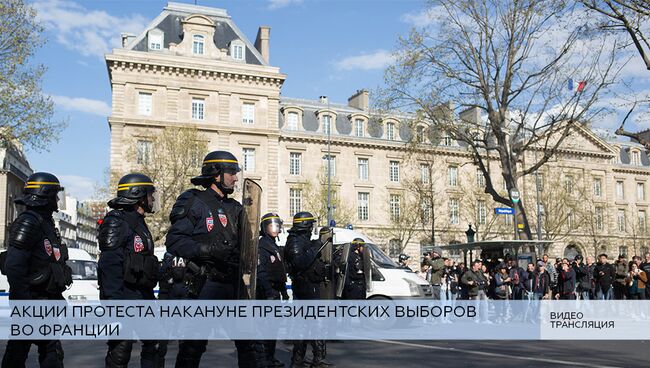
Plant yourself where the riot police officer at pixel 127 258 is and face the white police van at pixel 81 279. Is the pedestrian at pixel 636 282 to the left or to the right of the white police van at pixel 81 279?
right

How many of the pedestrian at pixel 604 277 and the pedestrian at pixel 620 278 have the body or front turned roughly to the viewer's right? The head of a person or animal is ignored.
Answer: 0

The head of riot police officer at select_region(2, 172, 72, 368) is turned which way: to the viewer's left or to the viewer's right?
to the viewer's right

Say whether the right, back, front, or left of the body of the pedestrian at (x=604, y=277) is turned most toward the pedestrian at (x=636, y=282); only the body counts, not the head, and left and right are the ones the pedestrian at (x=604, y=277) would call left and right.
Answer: left

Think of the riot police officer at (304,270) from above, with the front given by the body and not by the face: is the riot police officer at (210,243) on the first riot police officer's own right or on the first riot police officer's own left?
on the first riot police officer's own right

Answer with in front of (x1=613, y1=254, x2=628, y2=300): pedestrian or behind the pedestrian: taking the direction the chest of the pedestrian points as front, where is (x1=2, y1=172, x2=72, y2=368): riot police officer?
in front

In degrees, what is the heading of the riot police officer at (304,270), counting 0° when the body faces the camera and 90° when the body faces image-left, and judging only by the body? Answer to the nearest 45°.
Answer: approximately 270°

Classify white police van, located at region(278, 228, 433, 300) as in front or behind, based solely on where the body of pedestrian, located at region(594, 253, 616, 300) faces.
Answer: in front

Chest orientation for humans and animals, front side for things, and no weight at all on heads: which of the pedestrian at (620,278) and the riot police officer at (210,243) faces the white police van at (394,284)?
the pedestrian

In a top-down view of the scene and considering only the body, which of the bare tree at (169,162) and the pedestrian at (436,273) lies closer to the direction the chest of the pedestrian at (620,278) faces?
the pedestrian

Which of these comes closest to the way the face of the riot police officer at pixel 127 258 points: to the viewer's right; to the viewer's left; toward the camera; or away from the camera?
to the viewer's right

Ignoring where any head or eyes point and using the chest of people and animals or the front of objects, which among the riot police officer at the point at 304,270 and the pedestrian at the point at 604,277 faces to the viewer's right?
the riot police officer
